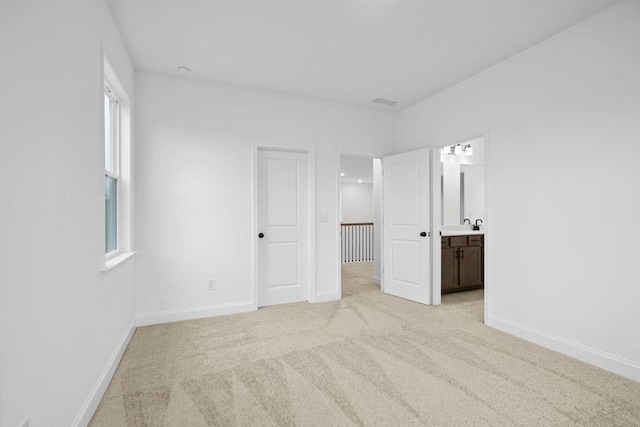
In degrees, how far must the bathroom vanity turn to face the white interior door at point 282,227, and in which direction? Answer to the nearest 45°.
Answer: approximately 90° to its right

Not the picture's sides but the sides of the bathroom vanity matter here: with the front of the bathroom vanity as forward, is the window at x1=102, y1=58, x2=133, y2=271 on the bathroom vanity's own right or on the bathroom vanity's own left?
on the bathroom vanity's own right

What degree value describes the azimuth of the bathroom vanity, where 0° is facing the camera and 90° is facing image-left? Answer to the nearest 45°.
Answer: approximately 315°

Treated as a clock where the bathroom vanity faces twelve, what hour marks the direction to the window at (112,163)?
The window is roughly at 3 o'clock from the bathroom vanity.

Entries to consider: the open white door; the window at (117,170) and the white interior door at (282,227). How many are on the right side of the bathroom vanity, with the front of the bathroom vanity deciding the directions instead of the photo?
3

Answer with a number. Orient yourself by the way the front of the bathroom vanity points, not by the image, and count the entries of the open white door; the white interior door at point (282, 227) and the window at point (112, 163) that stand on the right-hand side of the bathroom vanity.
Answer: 3

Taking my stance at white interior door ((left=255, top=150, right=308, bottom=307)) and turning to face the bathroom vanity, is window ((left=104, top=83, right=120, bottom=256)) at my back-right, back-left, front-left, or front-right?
back-right

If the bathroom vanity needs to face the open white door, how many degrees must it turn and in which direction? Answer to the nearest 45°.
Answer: approximately 90° to its right
